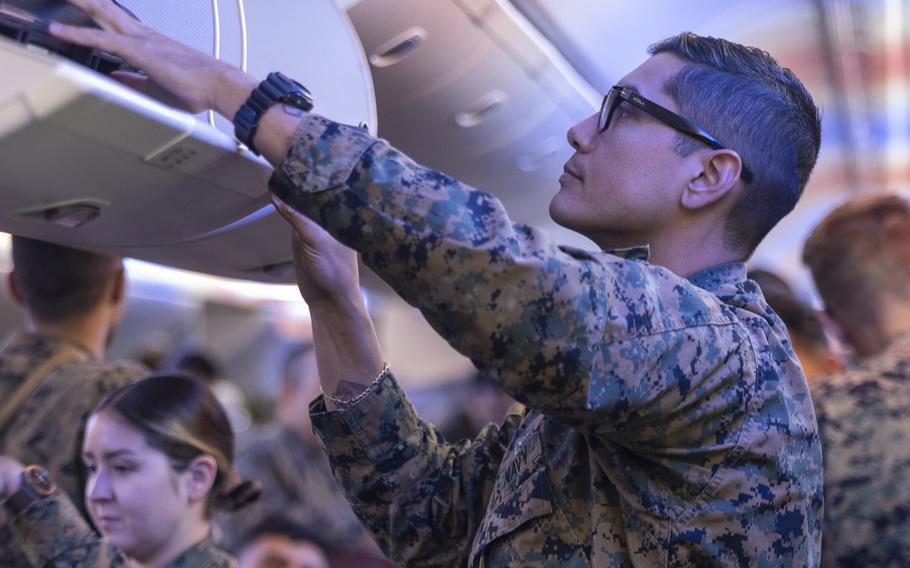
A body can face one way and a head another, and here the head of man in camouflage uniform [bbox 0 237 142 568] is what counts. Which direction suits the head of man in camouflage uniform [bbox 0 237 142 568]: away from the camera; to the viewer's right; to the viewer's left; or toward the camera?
away from the camera

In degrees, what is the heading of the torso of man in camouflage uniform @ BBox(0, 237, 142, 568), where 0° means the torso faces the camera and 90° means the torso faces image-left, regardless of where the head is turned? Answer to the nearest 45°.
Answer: approximately 180°

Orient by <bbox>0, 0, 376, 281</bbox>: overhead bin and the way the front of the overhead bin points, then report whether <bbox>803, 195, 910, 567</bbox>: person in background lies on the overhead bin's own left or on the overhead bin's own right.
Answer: on the overhead bin's own left

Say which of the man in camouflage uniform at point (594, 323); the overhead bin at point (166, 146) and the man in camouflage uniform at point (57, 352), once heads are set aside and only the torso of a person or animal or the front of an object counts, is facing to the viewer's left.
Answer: the man in camouflage uniform at point (594, 323)

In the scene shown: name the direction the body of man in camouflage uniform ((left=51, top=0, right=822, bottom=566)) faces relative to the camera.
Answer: to the viewer's left

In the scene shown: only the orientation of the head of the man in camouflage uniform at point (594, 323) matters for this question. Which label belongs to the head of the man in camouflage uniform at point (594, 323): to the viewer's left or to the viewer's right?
to the viewer's left
